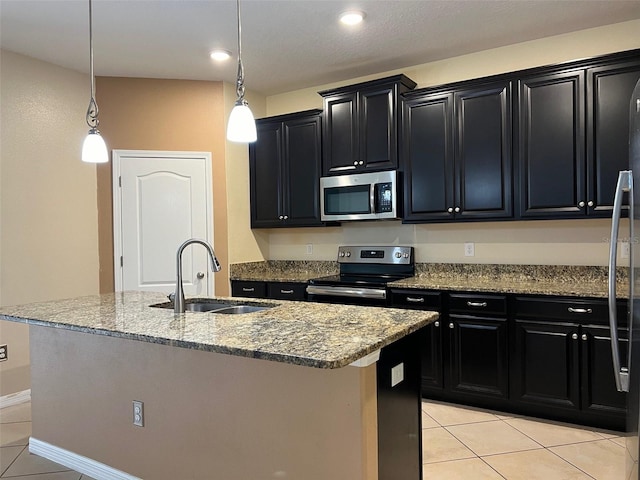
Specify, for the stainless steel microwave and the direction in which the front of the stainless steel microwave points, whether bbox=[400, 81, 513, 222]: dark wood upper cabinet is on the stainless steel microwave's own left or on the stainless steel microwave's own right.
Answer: on the stainless steel microwave's own left

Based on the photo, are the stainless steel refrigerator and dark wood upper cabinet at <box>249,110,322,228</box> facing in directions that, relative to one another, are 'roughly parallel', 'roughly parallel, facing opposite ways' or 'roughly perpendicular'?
roughly perpendicular

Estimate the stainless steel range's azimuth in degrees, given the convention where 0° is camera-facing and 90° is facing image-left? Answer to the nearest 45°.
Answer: approximately 45°

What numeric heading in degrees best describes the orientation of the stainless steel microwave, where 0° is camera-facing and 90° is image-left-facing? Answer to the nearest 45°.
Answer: approximately 45°

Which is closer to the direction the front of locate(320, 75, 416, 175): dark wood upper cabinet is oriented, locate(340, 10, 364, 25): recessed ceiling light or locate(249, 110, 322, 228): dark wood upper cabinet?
the recessed ceiling light

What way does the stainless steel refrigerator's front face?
to the viewer's left

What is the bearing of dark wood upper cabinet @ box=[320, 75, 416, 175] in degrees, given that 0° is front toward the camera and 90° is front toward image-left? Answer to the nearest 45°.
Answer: approximately 45°

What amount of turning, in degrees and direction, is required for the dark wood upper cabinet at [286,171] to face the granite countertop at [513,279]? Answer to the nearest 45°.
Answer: approximately 90° to its left

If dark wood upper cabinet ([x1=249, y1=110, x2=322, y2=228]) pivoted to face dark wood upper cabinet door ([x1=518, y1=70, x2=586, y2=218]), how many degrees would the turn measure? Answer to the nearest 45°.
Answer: approximately 90° to its left

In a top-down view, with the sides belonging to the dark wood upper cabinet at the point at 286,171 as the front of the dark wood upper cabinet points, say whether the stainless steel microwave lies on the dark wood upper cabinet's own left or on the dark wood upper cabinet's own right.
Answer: on the dark wood upper cabinet's own left
